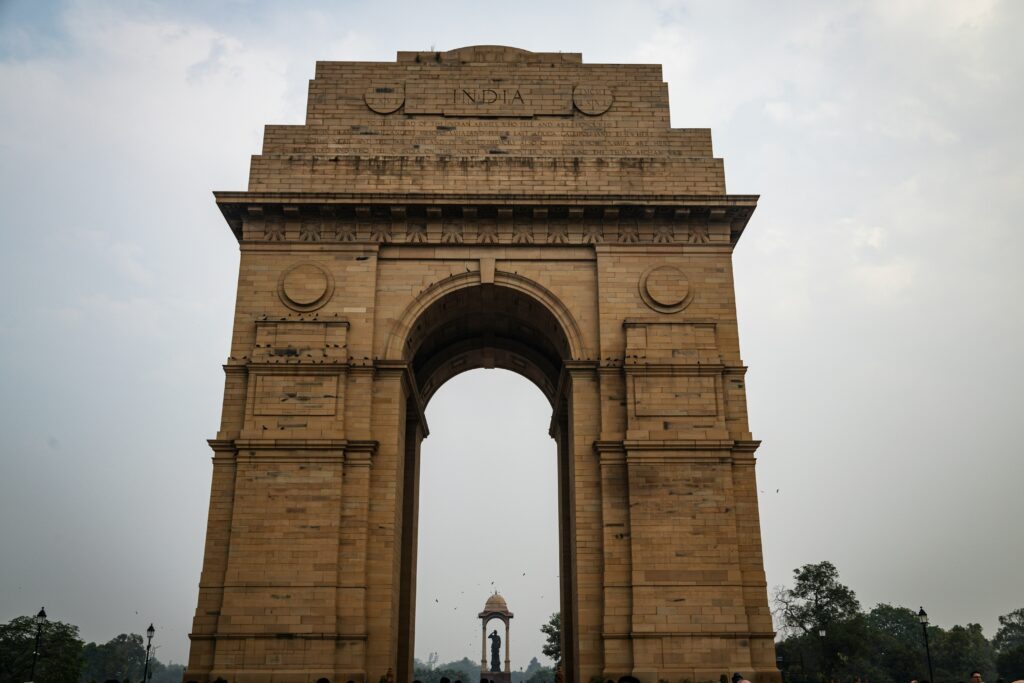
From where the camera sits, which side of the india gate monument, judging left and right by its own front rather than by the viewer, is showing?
front
